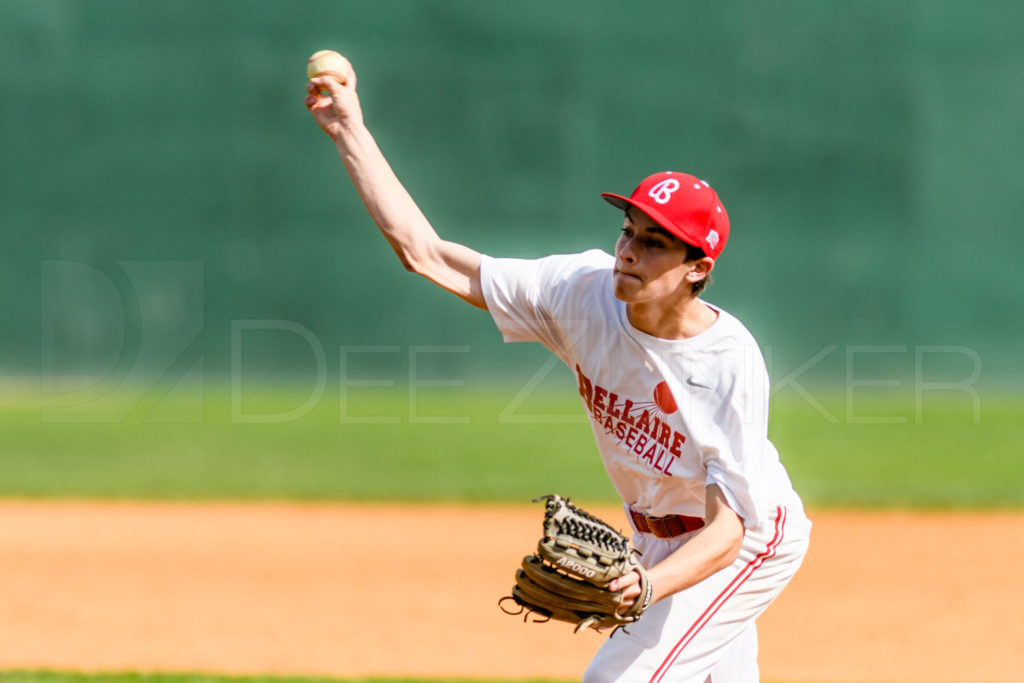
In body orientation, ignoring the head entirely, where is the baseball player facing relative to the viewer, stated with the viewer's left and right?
facing the viewer and to the left of the viewer
